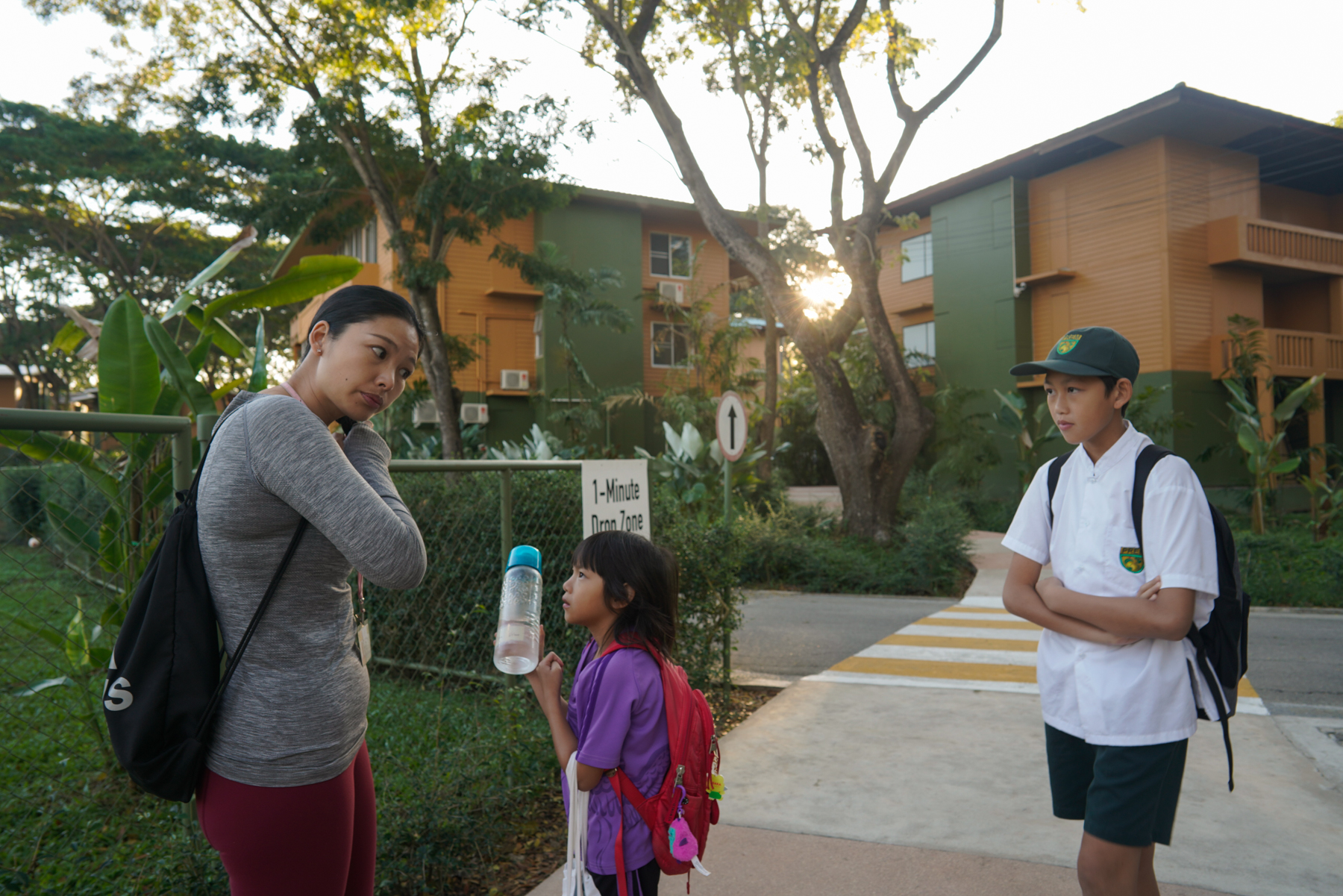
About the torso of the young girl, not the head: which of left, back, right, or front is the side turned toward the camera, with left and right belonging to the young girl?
left

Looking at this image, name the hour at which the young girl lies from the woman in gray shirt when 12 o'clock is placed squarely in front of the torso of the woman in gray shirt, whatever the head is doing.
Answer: The young girl is roughly at 11 o'clock from the woman in gray shirt.

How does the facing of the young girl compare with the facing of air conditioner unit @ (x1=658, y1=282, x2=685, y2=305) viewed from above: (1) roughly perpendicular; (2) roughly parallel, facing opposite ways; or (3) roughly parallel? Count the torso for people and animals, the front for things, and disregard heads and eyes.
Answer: roughly perpendicular

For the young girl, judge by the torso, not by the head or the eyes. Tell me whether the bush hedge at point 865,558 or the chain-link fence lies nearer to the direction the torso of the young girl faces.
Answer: the chain-link fence

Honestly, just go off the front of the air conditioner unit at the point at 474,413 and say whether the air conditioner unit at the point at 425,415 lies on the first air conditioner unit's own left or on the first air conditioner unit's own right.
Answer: on the first air conditioner unit's own right

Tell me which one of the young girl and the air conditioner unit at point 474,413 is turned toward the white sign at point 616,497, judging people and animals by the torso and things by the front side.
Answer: the air conditioner unit

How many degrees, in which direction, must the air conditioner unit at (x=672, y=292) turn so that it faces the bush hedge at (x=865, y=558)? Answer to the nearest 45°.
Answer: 0° — it already faces it

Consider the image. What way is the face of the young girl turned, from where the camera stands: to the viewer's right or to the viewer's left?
to the viewer's left

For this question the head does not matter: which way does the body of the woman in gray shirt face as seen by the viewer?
to the viewer's right

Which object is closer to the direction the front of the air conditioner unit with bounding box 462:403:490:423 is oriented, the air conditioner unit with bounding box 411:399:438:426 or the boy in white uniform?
the boy in white uniform

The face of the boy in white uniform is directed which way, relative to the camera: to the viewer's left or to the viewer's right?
to the viewer's left

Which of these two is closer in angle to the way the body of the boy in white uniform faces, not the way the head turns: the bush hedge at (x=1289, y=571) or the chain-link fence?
the chain-link fence
